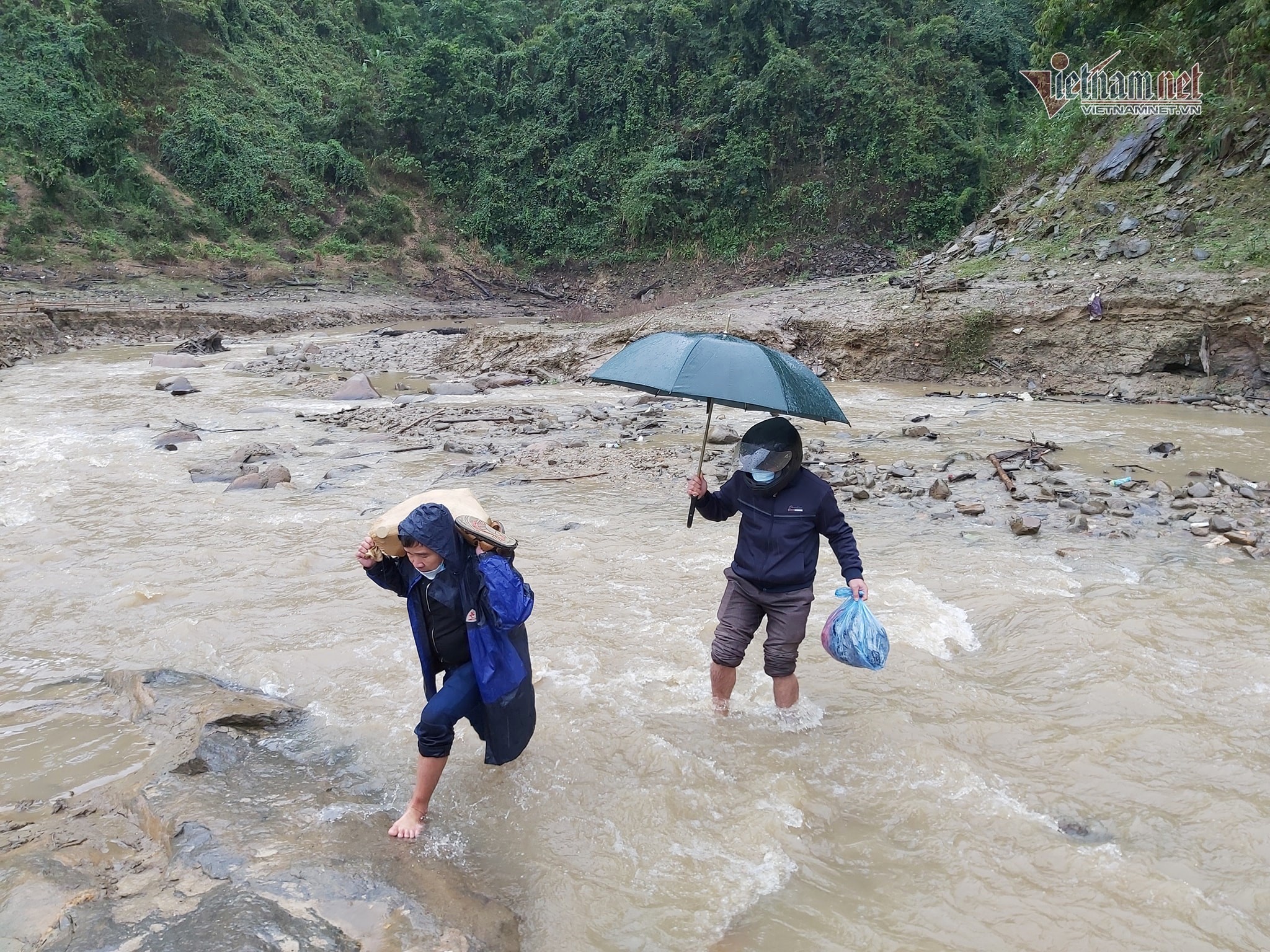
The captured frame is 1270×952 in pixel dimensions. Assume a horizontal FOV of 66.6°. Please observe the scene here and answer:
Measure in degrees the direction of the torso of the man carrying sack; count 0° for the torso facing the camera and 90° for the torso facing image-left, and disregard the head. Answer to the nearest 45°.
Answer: approximately 45°

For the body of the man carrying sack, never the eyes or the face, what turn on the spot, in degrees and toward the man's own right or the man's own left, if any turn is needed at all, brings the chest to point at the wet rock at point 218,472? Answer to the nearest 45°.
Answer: approximately 135° to the man's own right

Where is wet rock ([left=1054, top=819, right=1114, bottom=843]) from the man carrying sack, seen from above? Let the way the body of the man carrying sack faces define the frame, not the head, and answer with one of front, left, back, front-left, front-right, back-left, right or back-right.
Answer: back-left

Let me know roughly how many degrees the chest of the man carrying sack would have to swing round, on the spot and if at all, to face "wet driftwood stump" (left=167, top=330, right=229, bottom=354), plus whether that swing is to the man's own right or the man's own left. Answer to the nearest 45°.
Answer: approximately 135° to the man's own right

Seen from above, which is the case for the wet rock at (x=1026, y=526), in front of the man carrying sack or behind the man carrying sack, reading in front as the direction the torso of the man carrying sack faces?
behind

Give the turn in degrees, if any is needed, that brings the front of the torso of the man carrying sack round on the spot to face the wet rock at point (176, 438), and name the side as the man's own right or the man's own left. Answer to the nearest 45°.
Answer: approximately 135° to the man's own right

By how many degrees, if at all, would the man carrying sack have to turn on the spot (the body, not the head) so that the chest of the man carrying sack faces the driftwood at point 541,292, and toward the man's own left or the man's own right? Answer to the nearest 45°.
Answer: approximately 135° to the man's own right

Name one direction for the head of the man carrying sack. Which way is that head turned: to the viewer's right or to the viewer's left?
to the viewer's left

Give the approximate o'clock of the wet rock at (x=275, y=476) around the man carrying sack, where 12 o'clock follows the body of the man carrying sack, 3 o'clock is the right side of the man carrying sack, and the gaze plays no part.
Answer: The wet rock is roughly at 4 o'clock from the man carrying sack.
